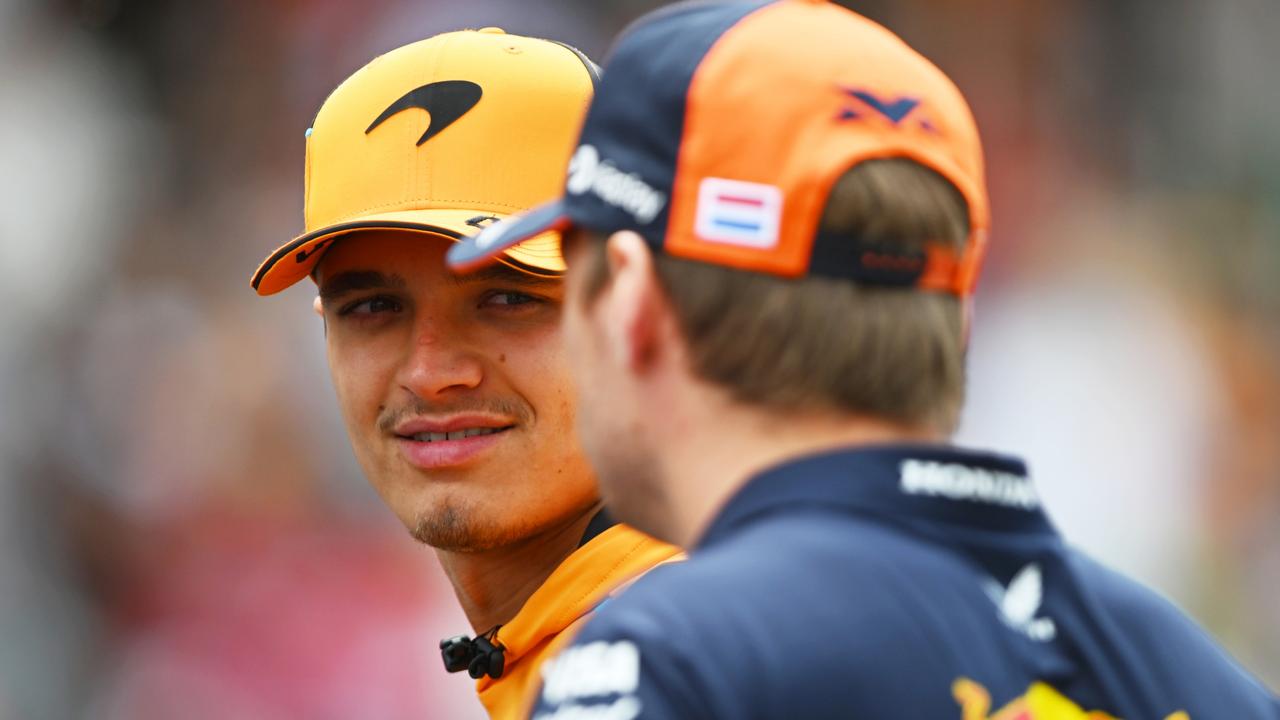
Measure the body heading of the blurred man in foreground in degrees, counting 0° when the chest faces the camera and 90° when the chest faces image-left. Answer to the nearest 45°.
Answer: approximately 135°

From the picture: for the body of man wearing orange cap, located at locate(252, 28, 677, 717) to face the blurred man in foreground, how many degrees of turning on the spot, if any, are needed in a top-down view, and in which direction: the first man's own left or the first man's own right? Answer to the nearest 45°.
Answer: approximately 45° to the first man's own left

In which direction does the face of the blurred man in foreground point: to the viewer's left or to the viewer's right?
to the viewer's left

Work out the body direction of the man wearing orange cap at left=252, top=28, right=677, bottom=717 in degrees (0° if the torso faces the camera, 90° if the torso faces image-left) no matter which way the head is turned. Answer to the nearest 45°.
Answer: approximately 45°
